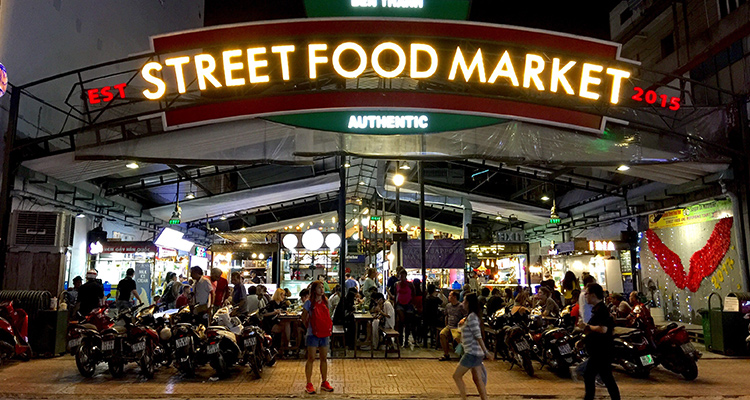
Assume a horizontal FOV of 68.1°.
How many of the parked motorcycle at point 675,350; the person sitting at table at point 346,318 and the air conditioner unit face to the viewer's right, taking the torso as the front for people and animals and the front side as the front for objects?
1

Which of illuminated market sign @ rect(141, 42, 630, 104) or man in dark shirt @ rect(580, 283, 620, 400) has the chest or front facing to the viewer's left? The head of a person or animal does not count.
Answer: the man in dark shirt

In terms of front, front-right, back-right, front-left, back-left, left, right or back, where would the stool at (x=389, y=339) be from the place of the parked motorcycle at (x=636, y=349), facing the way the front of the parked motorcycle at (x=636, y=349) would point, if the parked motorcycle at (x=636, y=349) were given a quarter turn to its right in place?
back-left

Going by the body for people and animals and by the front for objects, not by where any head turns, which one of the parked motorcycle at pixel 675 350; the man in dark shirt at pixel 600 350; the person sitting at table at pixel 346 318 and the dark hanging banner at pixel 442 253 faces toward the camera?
the dark hanging banner

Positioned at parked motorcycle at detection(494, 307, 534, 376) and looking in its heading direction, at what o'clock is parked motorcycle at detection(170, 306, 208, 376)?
parked motorcycle at detection(170, 306, 208, 376) is roughly at 10 o'clock from parked motorcycle at detection(494, 307, 534, 376).

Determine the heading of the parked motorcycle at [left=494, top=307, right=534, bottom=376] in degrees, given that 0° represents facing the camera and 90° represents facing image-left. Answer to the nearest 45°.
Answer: approximately 135°

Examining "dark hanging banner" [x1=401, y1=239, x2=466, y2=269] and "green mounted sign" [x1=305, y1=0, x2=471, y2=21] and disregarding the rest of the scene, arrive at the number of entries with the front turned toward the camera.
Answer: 2

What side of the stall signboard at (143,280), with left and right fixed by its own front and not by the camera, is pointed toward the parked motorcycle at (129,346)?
front

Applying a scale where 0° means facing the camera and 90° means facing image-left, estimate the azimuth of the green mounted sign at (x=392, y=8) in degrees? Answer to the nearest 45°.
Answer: approximately 0°
